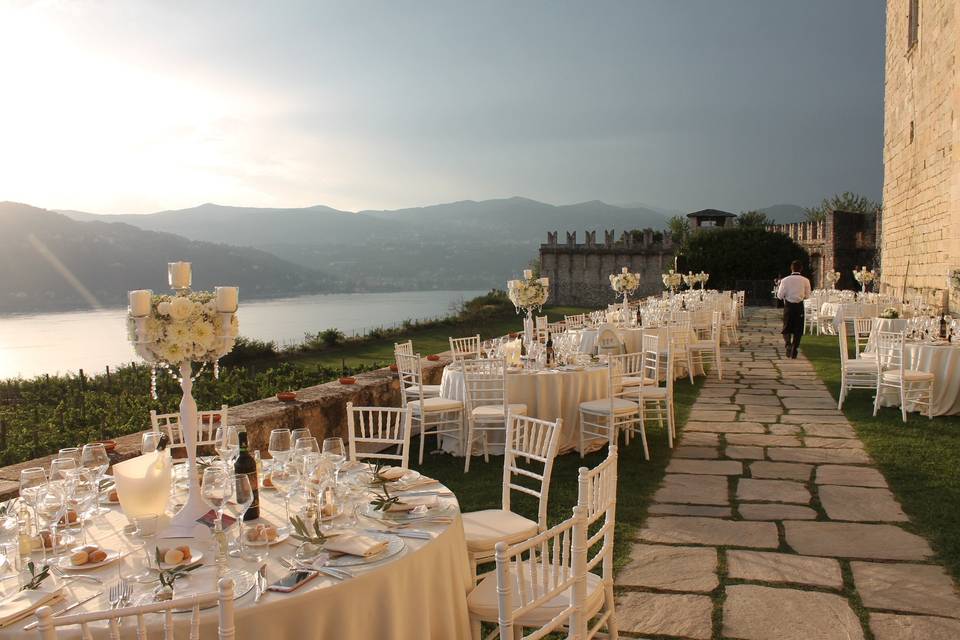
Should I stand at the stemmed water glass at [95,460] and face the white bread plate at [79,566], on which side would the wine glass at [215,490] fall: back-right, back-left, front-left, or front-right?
front-left

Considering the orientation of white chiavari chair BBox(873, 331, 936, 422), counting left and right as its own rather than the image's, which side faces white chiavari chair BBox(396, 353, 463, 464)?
back

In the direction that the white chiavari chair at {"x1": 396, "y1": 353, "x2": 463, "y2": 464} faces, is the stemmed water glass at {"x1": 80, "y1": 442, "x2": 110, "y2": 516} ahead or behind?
behind

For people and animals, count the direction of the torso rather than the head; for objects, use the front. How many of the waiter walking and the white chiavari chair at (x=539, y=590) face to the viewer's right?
0

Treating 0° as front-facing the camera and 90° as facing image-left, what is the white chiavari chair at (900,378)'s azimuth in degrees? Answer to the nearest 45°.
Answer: approximately 225°

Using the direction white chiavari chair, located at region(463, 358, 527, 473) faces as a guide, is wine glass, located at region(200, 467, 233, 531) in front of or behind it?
behind

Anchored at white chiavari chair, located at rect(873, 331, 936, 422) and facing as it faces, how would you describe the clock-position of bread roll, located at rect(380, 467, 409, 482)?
The bread roll is roughly at 5 o'clock from the white chiavari chair.

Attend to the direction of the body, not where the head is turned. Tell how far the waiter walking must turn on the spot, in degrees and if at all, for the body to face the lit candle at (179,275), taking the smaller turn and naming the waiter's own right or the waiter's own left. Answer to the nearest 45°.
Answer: approximately 180°

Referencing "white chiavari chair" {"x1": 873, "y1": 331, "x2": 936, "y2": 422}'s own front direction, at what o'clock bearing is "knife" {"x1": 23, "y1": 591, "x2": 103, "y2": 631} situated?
The knife is roughly at 5 o'clock from the white chiavari chair.

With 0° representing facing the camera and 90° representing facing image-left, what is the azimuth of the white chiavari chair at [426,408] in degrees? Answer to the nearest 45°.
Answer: approximately 225°

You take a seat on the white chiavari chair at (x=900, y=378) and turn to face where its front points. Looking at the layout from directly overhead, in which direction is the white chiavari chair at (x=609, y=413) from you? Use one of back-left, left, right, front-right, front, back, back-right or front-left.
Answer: back

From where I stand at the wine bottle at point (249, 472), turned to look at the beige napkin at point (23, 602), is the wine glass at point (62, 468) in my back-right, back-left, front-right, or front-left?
front-right

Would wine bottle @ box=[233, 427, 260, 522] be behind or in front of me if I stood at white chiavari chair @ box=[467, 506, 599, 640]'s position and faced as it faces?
in front

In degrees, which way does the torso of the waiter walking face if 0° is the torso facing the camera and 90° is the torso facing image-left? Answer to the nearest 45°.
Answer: approximately 180°

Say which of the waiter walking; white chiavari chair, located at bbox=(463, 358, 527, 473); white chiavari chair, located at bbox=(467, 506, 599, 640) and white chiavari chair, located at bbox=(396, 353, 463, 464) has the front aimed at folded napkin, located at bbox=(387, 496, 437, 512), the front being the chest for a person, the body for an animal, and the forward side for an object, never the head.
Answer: white chiavari chair, located at bbox=(467, 506, 599, 640)
